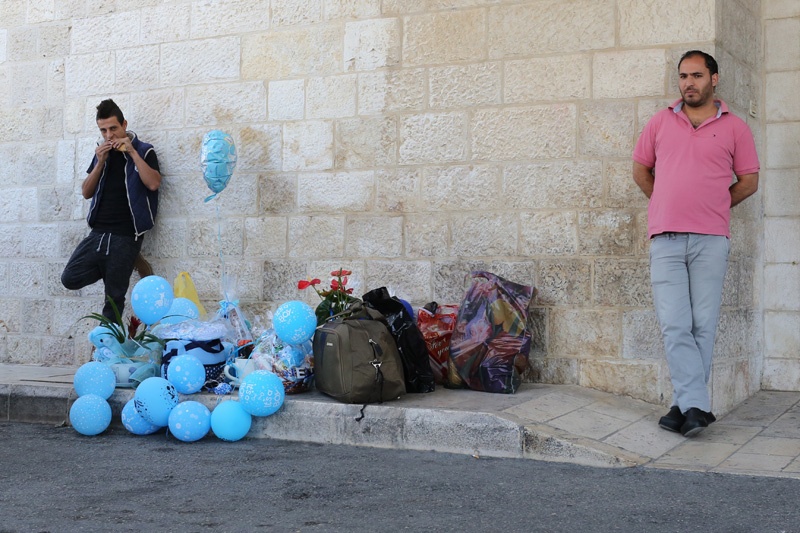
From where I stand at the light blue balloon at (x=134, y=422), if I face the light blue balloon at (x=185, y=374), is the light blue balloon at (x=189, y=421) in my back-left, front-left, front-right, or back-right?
front-right

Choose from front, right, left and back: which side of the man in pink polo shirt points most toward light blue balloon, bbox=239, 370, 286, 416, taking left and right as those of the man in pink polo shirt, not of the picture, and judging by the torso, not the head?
right

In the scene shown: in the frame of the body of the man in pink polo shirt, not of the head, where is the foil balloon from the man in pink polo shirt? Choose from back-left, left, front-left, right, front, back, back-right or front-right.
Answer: right

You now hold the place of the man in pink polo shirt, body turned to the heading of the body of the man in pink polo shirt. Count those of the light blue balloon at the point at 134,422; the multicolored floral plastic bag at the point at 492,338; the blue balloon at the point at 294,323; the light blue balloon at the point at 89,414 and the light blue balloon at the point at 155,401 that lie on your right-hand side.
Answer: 5

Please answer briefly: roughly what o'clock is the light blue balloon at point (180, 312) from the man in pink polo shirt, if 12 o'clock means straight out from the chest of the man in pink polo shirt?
The light blue balloon is roughly at 3 o'clock from the man in pink polo shirt.

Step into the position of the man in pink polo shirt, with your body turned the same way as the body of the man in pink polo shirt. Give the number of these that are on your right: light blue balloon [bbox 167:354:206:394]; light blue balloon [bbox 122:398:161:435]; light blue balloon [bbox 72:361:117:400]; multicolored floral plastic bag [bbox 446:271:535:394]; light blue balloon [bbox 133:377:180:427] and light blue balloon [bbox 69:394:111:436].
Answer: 6

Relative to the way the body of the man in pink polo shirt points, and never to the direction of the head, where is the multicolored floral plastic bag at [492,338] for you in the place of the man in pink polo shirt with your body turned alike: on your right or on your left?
on your right

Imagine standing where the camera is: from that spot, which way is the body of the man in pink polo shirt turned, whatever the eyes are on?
toward the camera

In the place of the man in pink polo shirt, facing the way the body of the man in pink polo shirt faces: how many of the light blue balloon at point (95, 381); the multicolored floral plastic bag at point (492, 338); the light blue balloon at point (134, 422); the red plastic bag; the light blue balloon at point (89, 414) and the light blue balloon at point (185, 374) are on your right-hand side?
6

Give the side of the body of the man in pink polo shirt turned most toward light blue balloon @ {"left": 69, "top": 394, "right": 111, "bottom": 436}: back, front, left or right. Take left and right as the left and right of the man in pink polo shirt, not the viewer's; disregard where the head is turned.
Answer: right

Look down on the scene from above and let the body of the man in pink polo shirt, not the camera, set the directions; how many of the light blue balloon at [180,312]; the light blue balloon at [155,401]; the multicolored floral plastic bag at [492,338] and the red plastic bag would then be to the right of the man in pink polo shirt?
4

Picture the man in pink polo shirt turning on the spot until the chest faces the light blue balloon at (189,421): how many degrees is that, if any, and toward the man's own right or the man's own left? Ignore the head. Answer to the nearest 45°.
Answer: approximately 90° to the man's own right

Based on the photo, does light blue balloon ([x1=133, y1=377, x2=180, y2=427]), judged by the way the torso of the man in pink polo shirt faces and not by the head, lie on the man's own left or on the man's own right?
on the man's own right
